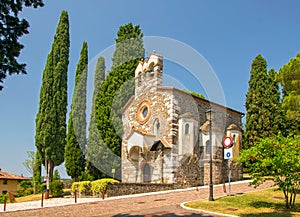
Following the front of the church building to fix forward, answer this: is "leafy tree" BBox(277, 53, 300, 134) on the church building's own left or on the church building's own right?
on the church building's own left

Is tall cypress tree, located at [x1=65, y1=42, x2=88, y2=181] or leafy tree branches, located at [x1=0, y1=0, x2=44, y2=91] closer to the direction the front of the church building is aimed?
the leafy tree branches

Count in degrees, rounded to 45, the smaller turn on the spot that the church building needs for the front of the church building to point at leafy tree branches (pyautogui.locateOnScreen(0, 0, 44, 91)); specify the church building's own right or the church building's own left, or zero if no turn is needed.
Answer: approximately 45° to the church building's own left

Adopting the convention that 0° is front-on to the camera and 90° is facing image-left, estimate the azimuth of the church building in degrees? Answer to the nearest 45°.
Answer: approximately 45°

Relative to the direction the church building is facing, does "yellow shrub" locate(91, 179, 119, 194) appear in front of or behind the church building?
in front

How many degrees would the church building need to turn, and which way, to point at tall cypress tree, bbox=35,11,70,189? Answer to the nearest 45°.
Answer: approximately 45° to its right

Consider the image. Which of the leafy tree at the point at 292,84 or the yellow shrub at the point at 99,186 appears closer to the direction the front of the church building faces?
the yellow shrub

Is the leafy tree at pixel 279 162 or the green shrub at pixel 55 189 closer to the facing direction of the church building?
the green shrub

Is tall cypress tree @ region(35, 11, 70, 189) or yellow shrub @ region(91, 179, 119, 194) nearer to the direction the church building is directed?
the yellow shrub

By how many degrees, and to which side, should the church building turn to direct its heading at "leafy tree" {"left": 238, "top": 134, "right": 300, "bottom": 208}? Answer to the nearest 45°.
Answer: approximately 45° to its left

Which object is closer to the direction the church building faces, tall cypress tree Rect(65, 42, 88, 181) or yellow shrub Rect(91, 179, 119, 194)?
the yellow shrub

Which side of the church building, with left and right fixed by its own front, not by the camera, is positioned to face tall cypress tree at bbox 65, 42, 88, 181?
right
